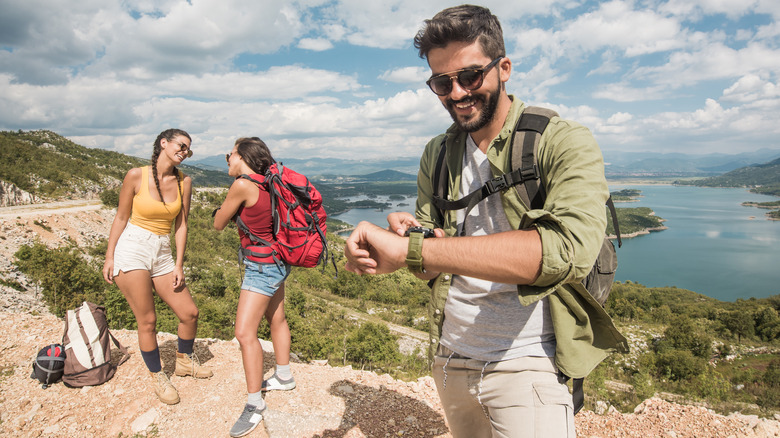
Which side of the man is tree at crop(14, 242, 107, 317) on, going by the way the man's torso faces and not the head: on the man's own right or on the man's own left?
on the man's own right

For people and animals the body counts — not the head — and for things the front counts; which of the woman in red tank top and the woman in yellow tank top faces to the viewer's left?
the woman in red tank top

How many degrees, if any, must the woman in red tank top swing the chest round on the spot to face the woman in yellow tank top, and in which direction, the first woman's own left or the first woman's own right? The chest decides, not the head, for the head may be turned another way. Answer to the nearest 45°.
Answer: approximately 45° to the first woman's own right

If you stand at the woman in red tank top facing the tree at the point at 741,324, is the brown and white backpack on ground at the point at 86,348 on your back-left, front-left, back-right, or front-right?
back-left

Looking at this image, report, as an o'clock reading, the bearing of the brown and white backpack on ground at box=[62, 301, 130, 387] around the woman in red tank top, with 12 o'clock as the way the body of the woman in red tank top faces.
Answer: The brown and white backpack on ground is roughly at 1 o'clock from the woman in red tank top.

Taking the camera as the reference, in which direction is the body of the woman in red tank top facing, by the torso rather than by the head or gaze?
to the viewer's left

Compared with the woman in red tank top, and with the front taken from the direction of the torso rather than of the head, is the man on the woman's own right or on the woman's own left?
on the woman's own left

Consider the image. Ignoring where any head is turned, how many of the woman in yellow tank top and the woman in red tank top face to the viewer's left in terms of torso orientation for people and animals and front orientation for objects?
1
